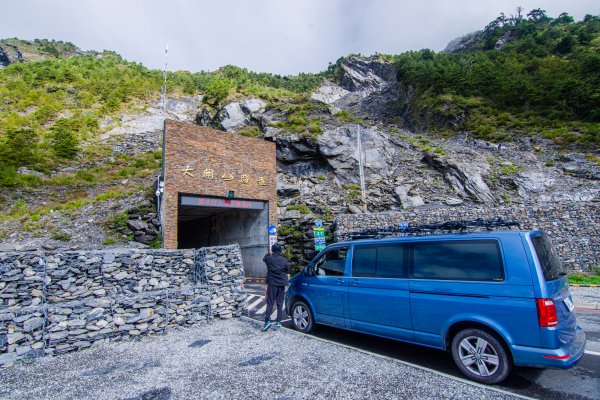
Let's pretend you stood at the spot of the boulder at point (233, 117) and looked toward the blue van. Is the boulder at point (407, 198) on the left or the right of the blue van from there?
left

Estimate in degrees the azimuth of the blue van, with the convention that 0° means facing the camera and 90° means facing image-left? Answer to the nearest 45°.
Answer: approximately 135°

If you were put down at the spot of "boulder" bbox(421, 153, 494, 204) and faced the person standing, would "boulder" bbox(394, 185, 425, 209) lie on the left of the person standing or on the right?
right

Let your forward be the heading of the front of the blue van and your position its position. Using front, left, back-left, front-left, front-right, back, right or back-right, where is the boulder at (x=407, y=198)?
front-right

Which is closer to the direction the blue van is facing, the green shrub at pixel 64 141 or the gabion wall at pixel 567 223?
the green shrub

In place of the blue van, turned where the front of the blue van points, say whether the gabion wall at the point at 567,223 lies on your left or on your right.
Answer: on your right
